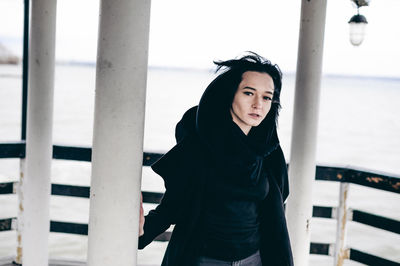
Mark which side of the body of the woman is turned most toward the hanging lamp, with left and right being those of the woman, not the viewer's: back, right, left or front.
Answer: left

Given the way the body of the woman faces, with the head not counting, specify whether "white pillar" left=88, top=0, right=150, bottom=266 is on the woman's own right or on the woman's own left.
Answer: on the woman's own right

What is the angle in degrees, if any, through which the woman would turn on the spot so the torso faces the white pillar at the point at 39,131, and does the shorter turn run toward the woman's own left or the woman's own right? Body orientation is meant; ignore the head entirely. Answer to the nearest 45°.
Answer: approximately 180°

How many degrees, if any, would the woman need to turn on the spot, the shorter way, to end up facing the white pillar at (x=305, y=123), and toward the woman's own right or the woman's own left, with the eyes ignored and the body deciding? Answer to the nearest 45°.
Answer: approximately 90° to the woman's own left

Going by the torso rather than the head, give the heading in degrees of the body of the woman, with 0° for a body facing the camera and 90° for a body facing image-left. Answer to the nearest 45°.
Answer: approximately 315°
